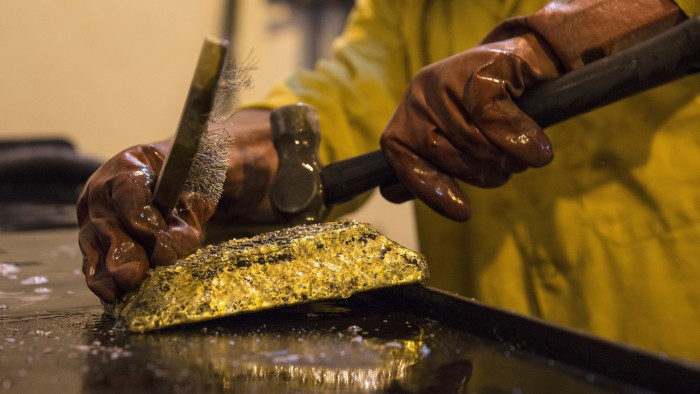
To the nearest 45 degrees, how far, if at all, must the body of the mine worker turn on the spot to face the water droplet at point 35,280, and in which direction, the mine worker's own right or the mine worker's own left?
approximately 45° to the mine worker's own right

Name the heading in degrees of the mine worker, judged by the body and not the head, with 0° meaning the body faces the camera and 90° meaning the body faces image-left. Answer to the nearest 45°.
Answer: approximately 45°
